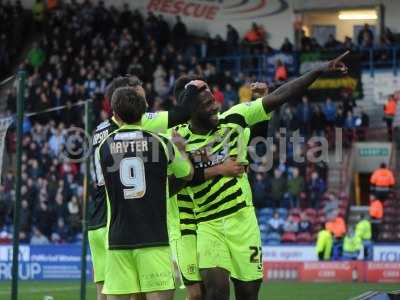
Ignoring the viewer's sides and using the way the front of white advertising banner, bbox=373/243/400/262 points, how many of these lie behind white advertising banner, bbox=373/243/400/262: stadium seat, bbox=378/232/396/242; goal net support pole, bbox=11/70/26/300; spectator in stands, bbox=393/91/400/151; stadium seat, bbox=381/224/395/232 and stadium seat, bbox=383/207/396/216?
4

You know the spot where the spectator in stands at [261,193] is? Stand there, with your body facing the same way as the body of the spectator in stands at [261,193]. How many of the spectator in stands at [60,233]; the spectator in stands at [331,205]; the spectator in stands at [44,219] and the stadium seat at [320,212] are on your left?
2

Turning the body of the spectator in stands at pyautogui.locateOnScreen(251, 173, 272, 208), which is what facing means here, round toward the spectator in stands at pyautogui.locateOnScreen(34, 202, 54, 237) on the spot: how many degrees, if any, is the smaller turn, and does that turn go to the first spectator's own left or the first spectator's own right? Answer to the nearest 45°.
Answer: approximately 90° to the first spectator's own right

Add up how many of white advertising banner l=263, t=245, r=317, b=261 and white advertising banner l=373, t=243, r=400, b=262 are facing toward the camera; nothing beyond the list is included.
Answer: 2

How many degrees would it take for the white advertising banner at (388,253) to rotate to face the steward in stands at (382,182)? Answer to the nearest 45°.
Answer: approximately 180°
